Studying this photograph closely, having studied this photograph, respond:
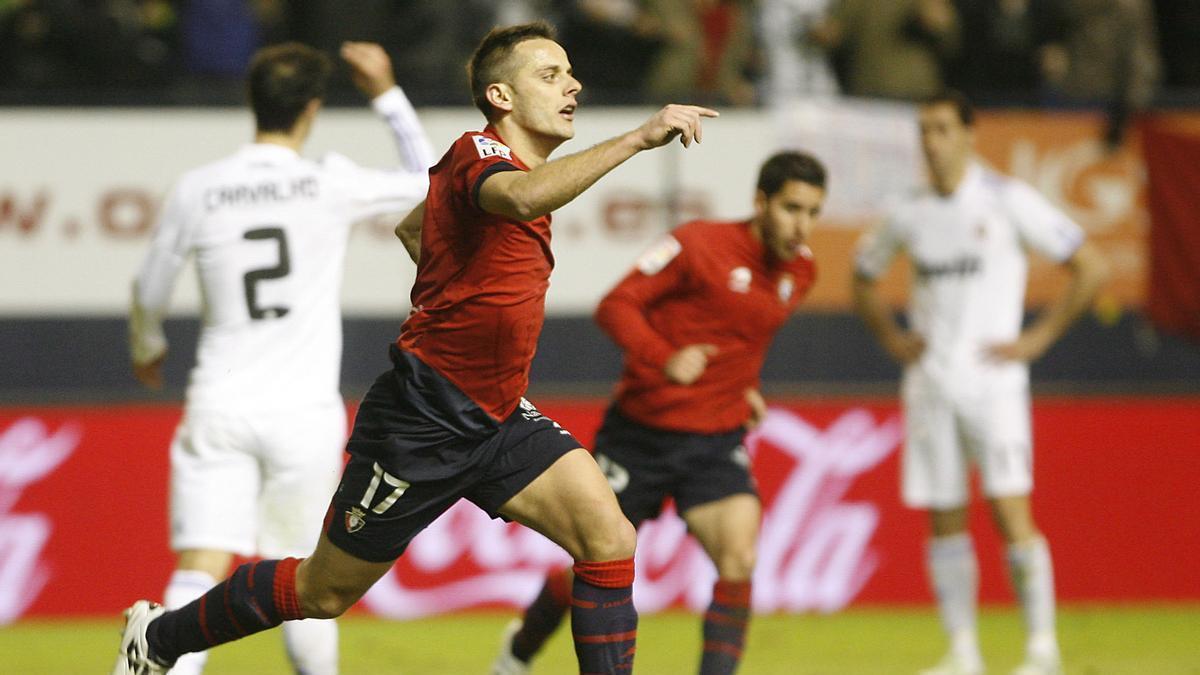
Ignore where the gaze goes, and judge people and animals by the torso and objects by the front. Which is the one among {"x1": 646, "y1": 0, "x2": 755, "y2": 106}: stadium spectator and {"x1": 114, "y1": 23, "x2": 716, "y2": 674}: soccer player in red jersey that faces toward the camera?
the stadium spectator

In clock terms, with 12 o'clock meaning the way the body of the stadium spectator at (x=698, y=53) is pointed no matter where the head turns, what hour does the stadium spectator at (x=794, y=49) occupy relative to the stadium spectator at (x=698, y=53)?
the stadium spectator at (x=794, y=49) is roughly at 8 o'clock from the stadium spectator at (x=698, y=53).

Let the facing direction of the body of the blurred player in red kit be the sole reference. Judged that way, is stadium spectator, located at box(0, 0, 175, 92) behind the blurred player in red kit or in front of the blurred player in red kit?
behind

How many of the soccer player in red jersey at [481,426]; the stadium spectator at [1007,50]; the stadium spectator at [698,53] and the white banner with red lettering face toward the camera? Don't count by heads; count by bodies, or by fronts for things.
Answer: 3

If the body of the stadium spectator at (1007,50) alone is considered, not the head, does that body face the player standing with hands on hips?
yes

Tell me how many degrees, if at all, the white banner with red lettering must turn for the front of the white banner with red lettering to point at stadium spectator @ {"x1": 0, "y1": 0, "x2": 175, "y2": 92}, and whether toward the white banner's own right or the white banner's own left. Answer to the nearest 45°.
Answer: approximately 90° to the white banner's own right

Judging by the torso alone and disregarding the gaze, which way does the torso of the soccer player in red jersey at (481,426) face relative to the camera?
to the viewer's right

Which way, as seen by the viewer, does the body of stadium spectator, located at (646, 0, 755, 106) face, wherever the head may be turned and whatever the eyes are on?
toward the camera

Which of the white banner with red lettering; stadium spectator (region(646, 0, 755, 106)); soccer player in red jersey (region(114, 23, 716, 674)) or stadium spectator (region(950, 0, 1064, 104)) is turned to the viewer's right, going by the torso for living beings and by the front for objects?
the soccer player in red jersey

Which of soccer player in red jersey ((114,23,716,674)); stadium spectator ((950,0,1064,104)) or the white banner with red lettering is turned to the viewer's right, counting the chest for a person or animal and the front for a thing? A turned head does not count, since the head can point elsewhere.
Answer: the soccer player in red jersey

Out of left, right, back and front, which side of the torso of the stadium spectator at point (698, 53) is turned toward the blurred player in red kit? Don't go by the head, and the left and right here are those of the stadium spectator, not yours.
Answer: front

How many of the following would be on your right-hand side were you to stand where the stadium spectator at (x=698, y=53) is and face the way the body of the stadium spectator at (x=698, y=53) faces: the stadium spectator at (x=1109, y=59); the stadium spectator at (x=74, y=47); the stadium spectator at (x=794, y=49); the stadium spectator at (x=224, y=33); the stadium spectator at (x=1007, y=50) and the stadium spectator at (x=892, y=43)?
2

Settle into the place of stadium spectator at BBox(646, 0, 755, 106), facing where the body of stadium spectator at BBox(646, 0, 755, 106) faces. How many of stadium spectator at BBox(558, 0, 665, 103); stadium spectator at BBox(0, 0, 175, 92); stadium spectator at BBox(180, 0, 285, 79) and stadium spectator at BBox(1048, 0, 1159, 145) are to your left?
1

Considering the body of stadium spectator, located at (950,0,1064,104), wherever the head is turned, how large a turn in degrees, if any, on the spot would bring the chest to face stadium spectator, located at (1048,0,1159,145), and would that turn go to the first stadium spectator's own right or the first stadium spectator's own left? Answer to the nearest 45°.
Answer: approximately 90° to the first stadium spectator's own left

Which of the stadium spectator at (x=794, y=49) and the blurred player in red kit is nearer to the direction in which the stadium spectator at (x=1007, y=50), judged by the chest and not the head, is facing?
the blurred player in red kit

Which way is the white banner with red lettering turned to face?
toward the camera

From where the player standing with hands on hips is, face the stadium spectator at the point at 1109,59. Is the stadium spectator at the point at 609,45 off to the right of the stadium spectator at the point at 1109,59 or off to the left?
left
